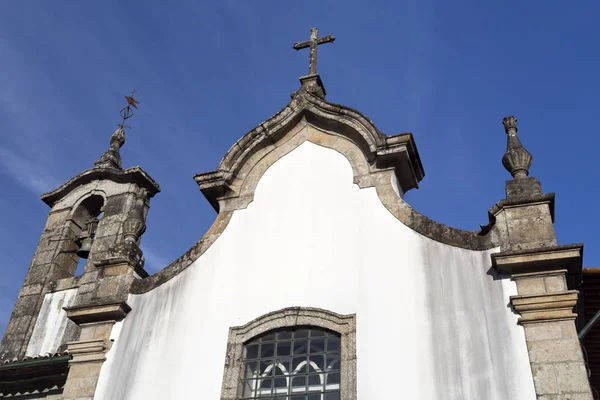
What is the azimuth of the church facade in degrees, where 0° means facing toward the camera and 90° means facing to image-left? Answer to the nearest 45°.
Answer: approximately 0°
